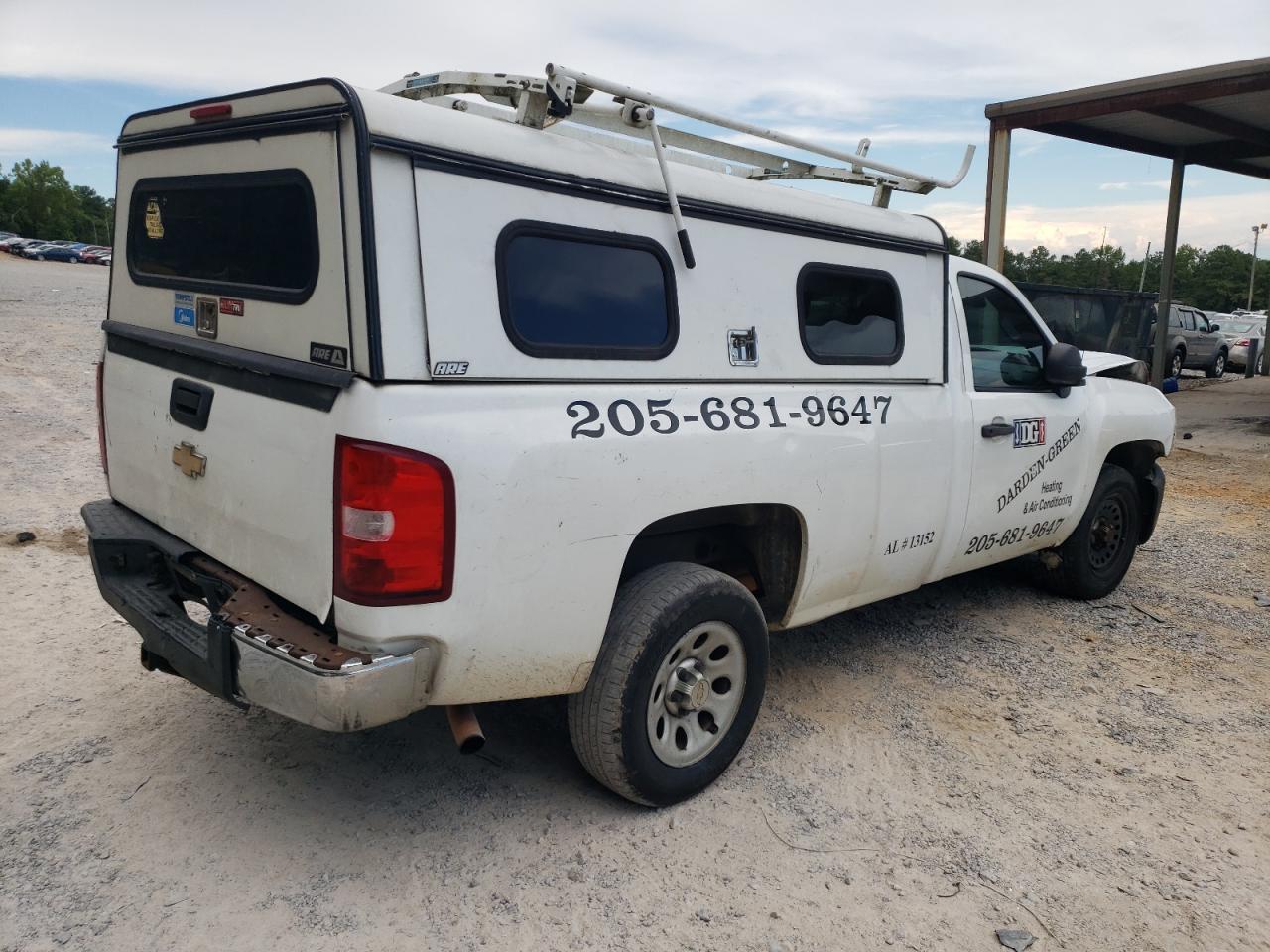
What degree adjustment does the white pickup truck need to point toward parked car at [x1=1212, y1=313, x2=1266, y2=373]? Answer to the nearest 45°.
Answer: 0° — it already faces it

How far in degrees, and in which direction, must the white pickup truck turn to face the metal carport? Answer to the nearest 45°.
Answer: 0° — it already faces it

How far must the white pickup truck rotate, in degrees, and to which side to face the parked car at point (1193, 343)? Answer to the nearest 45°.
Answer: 0° — it already faces it

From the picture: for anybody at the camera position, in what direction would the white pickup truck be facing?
facing away from the viewer and to the right of the viewer

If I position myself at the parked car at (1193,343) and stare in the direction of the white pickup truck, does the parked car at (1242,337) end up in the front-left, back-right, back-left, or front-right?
back-left
